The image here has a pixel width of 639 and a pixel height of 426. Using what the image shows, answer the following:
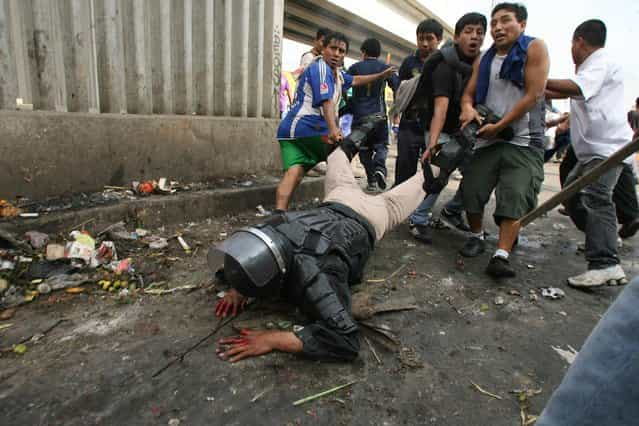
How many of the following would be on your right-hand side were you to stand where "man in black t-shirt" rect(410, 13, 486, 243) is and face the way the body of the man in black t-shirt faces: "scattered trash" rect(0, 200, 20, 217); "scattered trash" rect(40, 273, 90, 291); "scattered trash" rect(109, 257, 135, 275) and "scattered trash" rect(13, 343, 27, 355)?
4

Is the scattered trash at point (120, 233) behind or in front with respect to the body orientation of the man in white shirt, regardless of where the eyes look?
in front

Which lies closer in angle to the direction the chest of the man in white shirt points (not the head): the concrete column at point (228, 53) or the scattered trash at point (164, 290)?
the concrete column

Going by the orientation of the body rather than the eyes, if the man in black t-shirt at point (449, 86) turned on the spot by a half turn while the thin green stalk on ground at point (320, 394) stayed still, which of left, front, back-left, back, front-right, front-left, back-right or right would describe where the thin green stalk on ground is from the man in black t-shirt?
back-left

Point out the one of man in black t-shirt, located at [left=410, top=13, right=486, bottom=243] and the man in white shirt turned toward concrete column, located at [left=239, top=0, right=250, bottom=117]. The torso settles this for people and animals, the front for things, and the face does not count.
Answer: the man in white shirt

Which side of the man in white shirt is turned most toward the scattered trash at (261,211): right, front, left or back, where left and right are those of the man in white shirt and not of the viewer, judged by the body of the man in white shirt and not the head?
front

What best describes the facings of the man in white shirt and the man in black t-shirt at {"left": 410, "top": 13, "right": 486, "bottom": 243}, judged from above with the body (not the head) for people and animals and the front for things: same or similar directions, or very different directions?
very different directions

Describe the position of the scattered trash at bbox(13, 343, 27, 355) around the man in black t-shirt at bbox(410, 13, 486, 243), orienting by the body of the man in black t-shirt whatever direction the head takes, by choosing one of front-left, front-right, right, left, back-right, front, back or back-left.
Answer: right

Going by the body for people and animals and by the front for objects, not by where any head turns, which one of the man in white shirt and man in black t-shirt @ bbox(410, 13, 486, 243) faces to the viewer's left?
the man in white shirt

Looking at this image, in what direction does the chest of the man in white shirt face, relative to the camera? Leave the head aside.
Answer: to the viewer's left

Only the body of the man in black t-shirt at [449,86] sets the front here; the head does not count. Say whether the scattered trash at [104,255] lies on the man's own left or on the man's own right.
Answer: on the man's own right

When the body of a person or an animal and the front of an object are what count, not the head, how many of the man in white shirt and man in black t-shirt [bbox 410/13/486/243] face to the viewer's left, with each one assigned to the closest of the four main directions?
1

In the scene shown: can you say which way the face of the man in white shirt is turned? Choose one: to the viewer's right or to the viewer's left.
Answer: to the viewer's left
